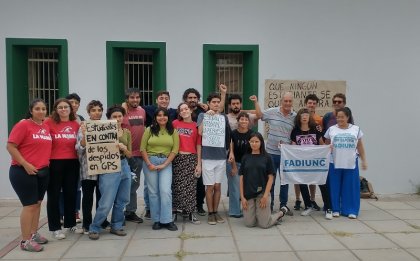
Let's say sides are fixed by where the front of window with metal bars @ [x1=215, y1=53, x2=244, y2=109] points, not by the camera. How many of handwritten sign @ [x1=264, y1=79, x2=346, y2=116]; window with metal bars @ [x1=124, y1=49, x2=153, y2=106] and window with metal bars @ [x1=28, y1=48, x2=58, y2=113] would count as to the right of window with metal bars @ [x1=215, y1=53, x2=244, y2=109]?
2

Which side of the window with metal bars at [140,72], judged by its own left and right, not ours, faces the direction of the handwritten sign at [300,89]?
left

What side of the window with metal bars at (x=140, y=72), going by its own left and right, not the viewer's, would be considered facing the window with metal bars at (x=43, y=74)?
right

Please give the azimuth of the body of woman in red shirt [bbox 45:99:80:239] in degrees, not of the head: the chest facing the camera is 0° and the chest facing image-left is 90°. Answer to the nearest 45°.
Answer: approximately 0°

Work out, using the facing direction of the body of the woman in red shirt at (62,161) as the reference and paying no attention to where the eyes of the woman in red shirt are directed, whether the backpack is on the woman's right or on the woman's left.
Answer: on the woman's left

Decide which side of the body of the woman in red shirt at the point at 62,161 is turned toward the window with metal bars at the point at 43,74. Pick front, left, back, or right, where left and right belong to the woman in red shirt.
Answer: back

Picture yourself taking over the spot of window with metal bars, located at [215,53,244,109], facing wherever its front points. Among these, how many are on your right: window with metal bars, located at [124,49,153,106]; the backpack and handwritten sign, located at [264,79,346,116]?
1

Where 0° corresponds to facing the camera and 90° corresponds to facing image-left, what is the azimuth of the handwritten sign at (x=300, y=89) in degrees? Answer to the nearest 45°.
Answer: approximately 0°

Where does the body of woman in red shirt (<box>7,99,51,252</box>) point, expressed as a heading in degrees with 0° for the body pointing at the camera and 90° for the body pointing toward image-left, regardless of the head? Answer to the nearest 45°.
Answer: approximately 315°
